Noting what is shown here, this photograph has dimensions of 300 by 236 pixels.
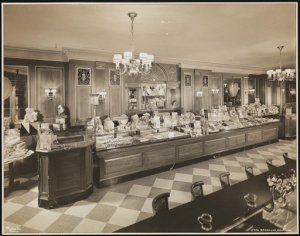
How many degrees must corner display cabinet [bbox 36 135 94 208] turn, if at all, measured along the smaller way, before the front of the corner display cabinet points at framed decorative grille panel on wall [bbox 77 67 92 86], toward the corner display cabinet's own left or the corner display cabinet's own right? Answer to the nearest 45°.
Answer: approximately 135° to the corner display cabinet's own left

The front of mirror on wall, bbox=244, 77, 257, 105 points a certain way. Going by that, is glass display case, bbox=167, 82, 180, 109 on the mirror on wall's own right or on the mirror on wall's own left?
on the mirror on wall's own right

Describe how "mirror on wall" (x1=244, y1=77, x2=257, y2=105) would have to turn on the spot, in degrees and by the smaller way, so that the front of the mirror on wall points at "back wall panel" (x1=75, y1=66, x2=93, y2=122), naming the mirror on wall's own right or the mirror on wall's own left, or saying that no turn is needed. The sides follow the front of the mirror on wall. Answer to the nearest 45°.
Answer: approximately 90° to the mirror on wall's own right
